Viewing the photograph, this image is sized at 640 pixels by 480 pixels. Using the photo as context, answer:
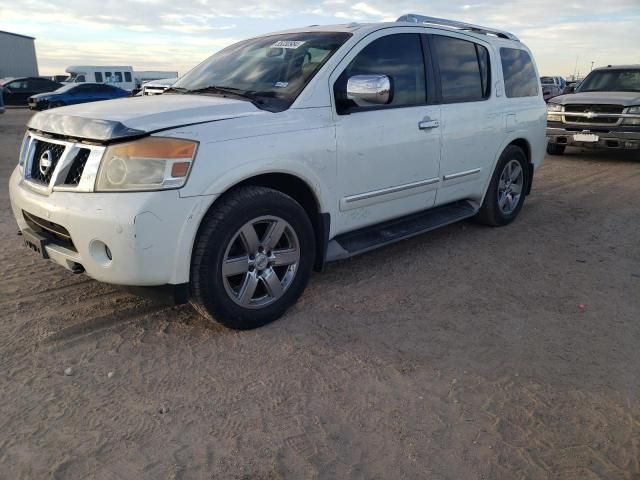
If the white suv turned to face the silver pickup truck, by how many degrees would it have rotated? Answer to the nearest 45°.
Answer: approximately 180°

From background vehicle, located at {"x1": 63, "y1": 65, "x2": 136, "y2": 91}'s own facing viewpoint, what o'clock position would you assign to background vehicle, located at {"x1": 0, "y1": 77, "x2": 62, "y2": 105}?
background vehicle, located at {"x1": 0, "y1": 77, "x2": 62, "y2": 105} is roughly at 10 o'clock from background vehicle, located at {"x1": 63, "y1": 65, "x2": 136, "y2": 91}.

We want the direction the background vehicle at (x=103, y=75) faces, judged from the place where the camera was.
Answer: facing to the left of the viewer

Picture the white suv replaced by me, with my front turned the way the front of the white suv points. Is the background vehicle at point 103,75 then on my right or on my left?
on my right

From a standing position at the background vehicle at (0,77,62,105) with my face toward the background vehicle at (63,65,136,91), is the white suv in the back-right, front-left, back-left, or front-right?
back-right

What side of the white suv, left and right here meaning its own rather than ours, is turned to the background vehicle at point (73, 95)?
right
